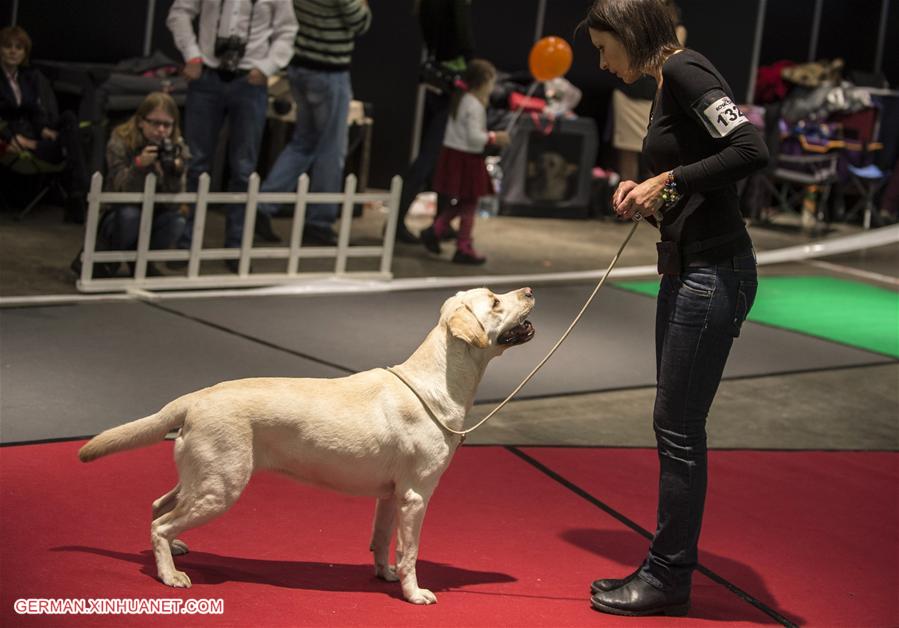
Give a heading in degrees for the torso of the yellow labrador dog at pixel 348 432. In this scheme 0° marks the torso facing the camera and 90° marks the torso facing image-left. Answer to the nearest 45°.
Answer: approximately 270°

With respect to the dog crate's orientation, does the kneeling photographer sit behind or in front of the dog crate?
in front

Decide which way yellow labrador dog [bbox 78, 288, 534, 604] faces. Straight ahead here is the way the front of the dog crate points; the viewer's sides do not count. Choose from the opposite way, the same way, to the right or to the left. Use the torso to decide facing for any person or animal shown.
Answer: to the left

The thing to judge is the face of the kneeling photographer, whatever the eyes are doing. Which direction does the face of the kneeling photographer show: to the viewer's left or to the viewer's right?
to the viewer's right

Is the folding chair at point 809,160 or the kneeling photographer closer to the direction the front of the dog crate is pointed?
the kneeling photographer

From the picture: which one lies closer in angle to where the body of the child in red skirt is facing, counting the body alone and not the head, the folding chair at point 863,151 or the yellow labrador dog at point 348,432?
the folding chair

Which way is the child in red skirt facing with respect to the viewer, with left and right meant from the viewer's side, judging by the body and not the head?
facing to the right of the viewer

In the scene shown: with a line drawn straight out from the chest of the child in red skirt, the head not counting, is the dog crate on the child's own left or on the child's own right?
on the child's own left

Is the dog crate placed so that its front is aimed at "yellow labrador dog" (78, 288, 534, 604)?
yes

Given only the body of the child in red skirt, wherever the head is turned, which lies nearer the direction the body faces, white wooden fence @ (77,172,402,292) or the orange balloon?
the orange balloon

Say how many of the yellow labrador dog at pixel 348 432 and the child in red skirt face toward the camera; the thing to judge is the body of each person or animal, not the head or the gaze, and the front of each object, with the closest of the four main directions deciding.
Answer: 0

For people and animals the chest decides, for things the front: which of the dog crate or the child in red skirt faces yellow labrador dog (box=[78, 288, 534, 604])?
the dog crate
